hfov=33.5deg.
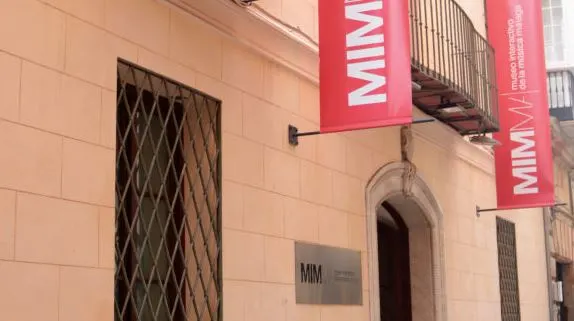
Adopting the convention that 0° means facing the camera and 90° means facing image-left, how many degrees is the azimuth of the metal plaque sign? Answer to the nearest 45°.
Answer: approximately 315°

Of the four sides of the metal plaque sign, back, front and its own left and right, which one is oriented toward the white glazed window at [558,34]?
left

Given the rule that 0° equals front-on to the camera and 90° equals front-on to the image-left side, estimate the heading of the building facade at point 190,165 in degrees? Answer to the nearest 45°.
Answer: approximately 315°

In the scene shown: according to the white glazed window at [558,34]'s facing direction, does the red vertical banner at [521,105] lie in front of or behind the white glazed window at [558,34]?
in front

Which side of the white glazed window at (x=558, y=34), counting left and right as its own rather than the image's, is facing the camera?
front

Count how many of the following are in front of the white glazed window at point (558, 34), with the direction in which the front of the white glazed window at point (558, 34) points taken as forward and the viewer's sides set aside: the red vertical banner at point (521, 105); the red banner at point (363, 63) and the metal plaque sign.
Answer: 3

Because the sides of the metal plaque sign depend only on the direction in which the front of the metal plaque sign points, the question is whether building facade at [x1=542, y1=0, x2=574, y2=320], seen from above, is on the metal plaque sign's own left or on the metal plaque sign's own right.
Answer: on the metal plaque sign's own left

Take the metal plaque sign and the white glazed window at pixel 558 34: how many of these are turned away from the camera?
0

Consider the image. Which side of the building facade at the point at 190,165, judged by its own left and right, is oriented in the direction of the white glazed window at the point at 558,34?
left

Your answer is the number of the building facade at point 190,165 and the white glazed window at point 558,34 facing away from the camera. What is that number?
0

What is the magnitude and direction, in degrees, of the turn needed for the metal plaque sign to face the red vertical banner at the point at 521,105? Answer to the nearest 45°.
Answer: approximately 90° to its left
